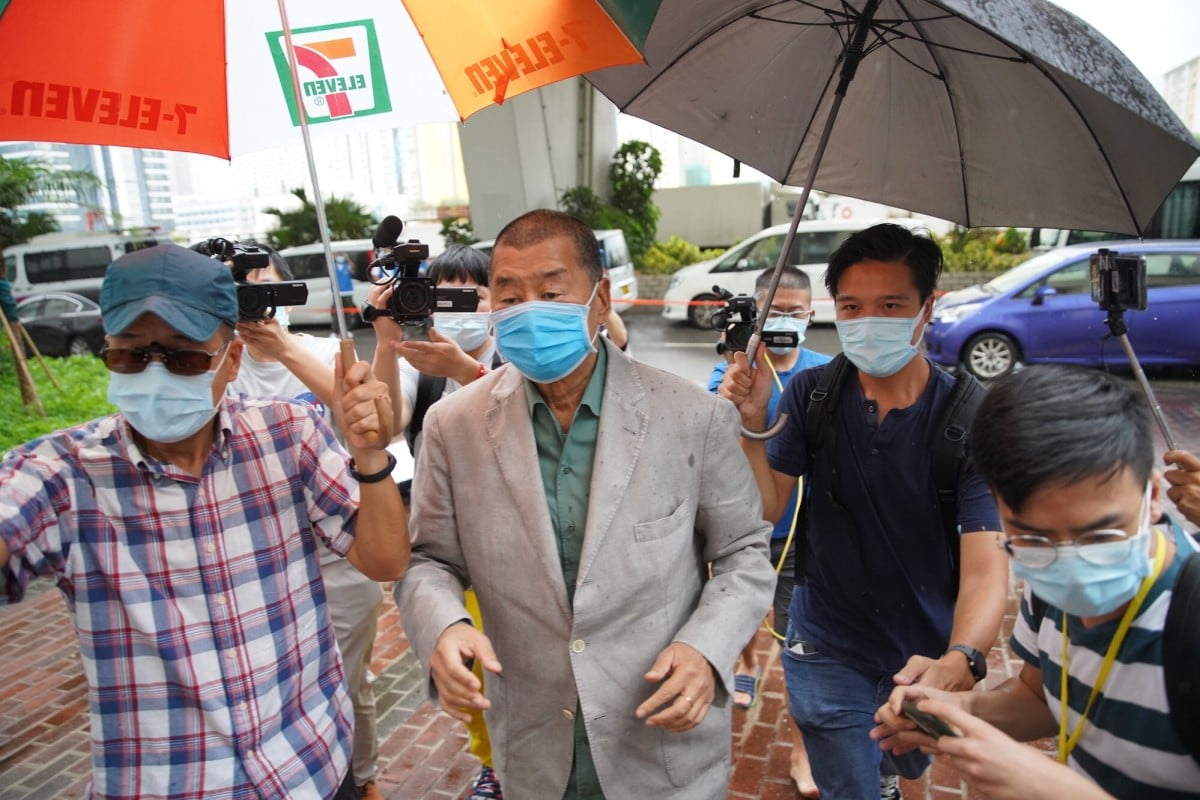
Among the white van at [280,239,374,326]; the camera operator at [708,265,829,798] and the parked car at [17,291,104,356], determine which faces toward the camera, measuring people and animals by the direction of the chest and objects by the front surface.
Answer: the camera operator

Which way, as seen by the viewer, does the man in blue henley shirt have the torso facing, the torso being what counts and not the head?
toward the camera

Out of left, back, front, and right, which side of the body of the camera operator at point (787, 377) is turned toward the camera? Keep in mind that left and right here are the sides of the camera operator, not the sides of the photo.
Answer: front

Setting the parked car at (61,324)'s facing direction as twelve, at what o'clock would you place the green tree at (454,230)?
The green tree is roughly at 6 o'clock from the parked car.

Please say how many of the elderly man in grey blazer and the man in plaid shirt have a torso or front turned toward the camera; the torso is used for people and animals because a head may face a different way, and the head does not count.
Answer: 2

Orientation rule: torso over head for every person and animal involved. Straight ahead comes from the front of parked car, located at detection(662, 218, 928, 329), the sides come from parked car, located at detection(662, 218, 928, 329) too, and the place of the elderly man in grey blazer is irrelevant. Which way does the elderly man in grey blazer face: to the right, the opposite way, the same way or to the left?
to the left

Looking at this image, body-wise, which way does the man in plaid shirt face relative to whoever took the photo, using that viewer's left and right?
facing the viewer

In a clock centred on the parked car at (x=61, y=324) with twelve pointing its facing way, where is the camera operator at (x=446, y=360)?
The camera operator is roughly at 9 o'clock from the parked car.

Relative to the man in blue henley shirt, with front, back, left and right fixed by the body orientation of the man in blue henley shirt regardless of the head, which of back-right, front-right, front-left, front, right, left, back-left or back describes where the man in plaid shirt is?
front-right

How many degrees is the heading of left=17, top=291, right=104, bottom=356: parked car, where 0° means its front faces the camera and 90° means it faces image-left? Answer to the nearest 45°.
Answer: approximately 90°

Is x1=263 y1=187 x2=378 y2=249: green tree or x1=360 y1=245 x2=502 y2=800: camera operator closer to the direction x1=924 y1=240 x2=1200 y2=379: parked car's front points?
the green tree

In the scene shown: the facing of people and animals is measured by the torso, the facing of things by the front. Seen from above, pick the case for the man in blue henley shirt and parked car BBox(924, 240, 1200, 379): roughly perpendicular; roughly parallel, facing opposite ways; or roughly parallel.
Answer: roughly perpendicular

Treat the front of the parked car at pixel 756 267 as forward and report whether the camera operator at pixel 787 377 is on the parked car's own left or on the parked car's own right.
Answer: on the parked car's own left

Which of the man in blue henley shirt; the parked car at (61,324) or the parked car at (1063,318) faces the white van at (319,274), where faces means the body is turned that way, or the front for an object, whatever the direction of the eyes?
the parked car at (1063,318)

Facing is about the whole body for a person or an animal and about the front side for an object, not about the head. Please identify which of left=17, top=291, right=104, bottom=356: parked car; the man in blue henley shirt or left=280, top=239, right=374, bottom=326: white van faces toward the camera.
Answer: the man in blue henley shirt
